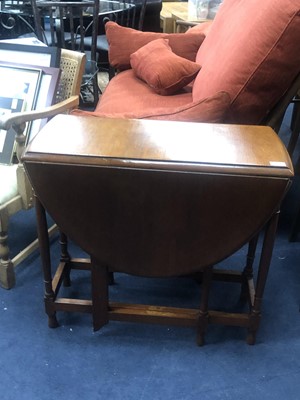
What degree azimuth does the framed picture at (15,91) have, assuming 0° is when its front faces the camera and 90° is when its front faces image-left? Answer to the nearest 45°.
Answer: approximately 45°

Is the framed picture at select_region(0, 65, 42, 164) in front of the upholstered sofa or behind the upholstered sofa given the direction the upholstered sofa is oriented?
in front

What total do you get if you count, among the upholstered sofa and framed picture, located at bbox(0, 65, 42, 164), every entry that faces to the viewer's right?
0

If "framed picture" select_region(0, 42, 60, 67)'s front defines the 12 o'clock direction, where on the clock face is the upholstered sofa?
The upholstered sofa is roughly at 9 o'clock from the framed picture.

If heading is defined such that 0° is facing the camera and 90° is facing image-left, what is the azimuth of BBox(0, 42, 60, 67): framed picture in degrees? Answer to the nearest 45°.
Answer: approximately 45°

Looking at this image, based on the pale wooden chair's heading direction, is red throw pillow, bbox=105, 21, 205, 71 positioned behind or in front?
behind

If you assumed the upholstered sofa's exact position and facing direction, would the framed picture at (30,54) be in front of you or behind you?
in front

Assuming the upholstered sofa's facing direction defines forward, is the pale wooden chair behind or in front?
in front

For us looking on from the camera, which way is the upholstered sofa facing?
facing to the left of the viewer
